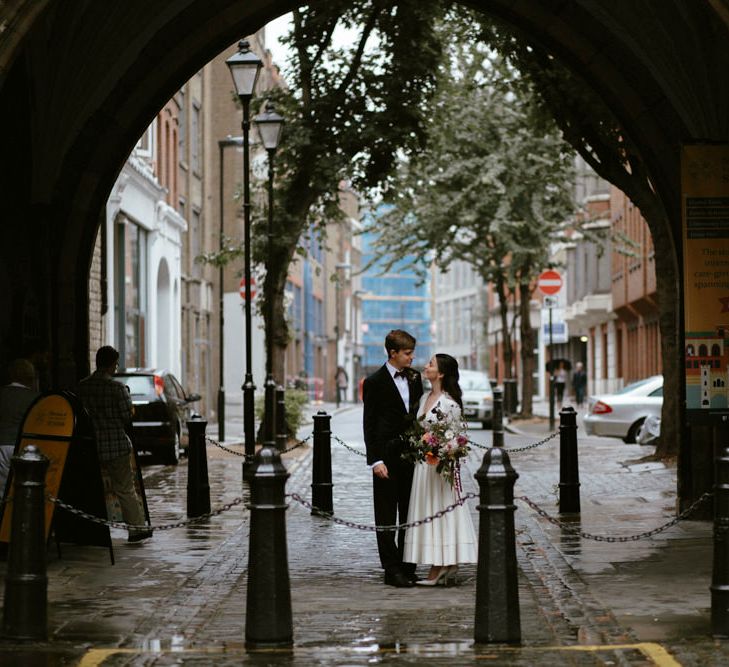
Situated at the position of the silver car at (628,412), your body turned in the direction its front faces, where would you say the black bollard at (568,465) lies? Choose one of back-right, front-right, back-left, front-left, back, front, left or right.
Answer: back-right

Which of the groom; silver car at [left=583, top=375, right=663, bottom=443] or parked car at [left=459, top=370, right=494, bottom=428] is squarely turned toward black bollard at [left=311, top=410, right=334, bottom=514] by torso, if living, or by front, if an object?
the parked car

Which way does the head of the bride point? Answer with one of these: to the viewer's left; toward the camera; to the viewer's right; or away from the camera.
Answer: to the viewer's left

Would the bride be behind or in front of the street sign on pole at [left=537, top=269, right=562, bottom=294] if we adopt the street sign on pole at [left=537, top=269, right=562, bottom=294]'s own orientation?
in front

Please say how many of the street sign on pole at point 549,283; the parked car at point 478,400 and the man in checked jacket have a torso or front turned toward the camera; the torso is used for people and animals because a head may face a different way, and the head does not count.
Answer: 2

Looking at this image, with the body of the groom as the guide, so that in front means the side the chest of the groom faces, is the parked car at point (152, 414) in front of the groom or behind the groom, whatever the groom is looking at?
behind

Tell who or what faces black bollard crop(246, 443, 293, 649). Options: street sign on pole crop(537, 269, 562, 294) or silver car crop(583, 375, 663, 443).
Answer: the street sign on pole

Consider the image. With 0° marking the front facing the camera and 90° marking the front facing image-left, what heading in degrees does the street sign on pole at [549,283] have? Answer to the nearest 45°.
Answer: approximately 0°

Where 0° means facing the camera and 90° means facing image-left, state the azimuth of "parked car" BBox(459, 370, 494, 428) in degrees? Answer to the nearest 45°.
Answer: approximately 0°

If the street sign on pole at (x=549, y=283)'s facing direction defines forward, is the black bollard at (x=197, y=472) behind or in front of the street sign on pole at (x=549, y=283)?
in front

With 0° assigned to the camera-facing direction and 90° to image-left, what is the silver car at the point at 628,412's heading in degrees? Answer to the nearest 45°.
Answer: approximately 225°

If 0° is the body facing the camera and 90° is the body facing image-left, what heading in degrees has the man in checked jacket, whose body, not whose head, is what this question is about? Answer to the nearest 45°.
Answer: approximately 225°

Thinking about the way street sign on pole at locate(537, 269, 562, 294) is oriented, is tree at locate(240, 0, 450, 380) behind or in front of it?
in front
